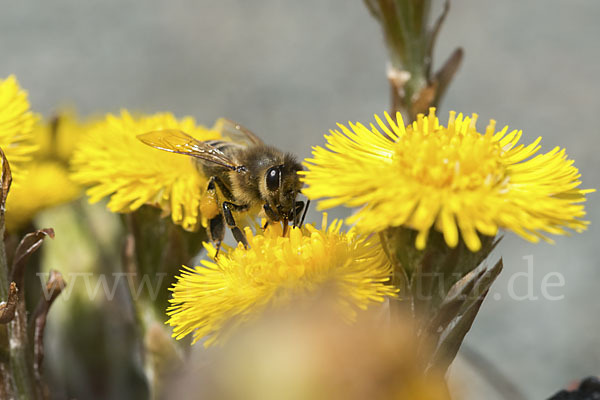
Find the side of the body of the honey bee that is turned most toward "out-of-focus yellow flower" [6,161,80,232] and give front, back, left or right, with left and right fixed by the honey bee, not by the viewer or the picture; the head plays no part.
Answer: back

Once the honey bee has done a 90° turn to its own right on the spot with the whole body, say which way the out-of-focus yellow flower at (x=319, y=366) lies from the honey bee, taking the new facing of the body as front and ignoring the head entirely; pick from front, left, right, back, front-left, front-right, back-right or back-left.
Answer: front-left

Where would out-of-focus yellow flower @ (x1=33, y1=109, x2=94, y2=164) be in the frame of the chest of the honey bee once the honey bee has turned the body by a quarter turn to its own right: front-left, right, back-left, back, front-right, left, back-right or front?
right
